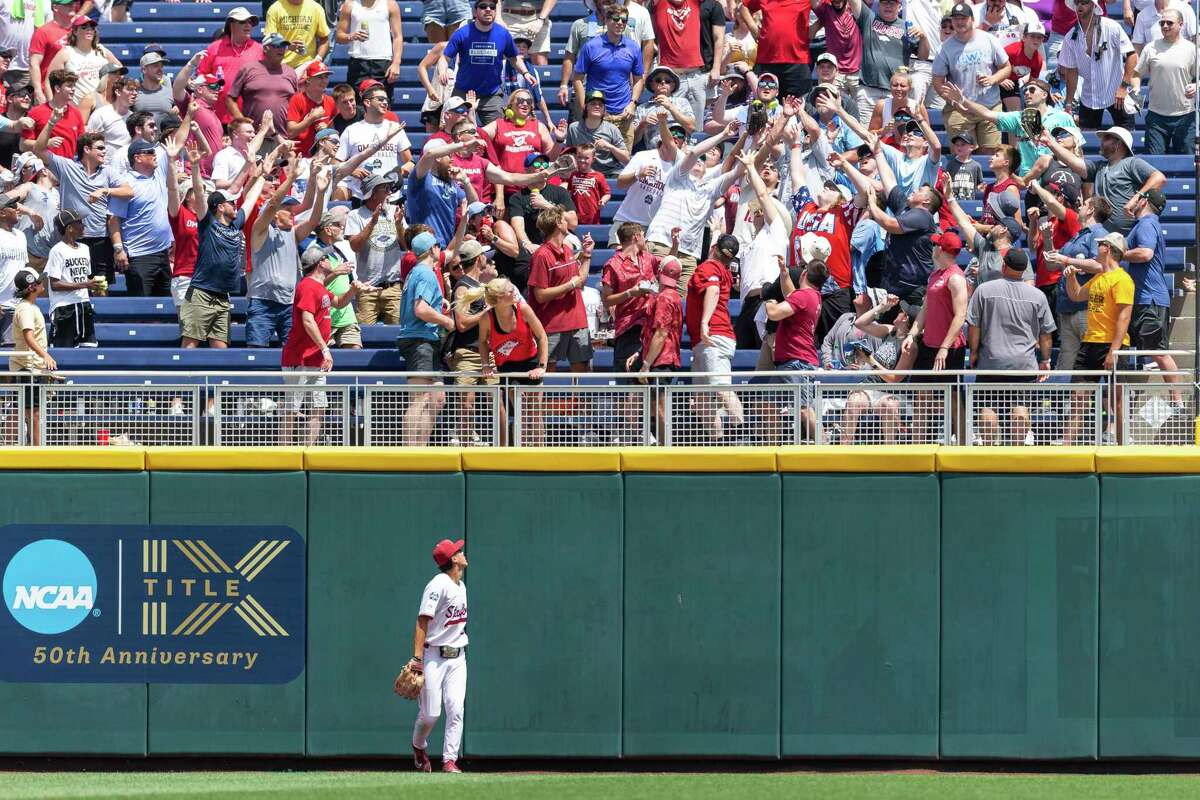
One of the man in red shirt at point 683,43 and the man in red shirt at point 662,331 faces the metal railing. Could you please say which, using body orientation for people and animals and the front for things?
the man in red shirt at point 683,43

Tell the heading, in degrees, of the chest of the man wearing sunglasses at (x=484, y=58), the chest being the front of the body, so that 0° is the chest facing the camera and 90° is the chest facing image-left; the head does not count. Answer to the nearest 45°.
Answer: approximately 0°

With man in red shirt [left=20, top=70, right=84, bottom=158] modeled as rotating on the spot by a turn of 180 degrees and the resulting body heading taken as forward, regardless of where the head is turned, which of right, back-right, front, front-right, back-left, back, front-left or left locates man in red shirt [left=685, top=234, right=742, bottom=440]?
back

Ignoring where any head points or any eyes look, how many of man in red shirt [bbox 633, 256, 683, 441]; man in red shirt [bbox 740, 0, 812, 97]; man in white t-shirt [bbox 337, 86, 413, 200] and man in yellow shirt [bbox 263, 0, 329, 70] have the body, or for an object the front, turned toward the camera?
3

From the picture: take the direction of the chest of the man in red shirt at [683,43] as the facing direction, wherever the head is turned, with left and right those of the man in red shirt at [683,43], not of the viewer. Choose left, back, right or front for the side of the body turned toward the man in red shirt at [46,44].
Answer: right

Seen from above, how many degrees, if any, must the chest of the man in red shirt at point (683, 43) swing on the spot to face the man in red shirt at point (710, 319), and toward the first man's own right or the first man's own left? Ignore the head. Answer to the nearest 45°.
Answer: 0° — they already face them

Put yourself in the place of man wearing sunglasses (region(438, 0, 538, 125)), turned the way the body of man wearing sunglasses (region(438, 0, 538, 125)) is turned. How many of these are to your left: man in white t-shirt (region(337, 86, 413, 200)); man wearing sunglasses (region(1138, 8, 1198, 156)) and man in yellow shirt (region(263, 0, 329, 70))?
1

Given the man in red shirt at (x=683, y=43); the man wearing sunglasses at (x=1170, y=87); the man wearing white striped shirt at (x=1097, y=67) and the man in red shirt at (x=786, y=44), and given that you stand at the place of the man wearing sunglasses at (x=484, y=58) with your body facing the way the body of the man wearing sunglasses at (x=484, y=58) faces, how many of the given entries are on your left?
4
